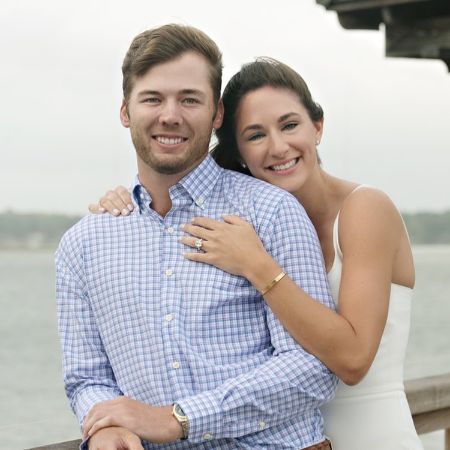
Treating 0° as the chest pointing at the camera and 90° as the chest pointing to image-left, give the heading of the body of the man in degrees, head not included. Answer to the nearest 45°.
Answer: approximately 0°
